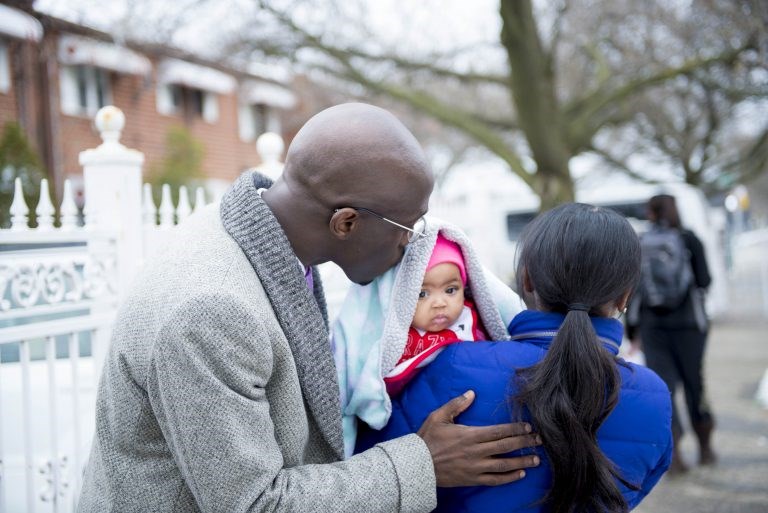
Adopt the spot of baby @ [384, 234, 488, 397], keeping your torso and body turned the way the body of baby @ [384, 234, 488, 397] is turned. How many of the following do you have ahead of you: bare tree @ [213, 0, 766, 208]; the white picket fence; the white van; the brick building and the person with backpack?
0

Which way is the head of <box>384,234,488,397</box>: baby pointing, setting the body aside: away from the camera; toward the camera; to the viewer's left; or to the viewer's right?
toward the camera

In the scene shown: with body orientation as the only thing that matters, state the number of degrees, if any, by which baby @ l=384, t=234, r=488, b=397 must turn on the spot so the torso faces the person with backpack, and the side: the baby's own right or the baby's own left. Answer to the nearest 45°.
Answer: approximately 135° to the baby's own left

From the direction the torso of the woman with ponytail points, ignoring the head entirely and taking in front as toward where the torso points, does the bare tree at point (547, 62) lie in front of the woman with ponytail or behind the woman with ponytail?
in front

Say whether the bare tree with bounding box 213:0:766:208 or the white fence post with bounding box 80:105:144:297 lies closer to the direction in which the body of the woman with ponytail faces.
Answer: the bare tree

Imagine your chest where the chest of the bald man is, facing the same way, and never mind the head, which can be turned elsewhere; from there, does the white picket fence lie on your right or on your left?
on your left

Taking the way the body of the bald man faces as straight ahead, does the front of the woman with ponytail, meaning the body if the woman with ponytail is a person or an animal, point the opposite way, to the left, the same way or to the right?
to the left

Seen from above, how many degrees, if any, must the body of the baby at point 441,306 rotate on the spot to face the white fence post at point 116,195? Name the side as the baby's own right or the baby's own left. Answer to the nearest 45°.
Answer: approximately 135° to the baby's own right

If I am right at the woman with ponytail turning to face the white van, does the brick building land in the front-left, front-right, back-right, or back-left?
front-left

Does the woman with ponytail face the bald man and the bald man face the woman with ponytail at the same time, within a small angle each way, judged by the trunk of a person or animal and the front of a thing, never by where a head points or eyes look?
no

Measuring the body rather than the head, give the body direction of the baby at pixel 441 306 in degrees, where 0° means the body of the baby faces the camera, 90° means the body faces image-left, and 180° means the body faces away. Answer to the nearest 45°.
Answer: approximately 0°

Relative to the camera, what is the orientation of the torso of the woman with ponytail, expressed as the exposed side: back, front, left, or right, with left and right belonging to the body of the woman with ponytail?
back

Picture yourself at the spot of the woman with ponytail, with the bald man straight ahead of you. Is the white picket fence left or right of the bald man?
right

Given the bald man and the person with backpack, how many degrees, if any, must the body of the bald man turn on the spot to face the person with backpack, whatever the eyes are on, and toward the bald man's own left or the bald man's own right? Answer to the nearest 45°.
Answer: approximately 45° to the bald man's own left

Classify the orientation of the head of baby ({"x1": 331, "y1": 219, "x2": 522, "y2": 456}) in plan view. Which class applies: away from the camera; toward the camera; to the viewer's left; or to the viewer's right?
toward the camera

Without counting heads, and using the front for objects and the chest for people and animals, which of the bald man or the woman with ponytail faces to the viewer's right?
the bald man

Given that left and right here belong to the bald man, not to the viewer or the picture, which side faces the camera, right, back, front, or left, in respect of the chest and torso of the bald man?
right

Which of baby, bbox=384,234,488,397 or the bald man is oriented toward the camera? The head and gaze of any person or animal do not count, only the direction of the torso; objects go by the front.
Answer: the baby

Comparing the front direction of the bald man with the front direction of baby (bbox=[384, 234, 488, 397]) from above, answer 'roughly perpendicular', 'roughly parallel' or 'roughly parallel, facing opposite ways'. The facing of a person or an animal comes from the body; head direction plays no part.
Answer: roughly perpendicular

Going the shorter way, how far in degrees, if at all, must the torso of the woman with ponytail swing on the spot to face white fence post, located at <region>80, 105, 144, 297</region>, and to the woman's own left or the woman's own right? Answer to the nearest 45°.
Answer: approximately 45° to the woman's own left

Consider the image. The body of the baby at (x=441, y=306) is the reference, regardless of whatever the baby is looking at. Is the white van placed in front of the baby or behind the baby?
behind
